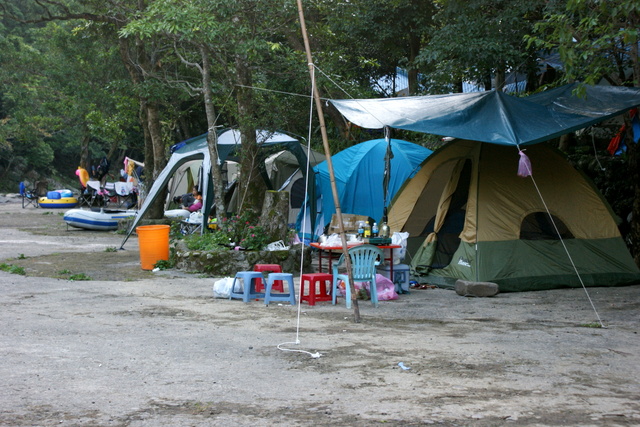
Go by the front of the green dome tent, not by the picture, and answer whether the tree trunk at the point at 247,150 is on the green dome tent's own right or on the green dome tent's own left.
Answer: on the green dome tent's own right

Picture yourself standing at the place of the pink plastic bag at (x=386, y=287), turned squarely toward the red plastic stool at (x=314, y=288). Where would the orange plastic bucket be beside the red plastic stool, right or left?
right

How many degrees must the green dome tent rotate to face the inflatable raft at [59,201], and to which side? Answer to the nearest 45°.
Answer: approximately 90° to its right

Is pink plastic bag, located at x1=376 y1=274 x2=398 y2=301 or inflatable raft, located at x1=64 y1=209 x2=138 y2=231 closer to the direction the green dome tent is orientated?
the pink plastic bag

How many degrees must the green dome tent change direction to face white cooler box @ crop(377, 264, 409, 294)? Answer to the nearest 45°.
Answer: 0° — it already faces it

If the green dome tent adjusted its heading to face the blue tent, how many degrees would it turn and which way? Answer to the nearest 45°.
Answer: approximately 90° to its right

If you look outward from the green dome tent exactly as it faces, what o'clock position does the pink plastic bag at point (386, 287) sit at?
The pink plastic bag is roughly at 12 o'clock from the green dome tent.

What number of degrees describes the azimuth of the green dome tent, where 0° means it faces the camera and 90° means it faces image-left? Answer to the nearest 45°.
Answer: approximately 45°

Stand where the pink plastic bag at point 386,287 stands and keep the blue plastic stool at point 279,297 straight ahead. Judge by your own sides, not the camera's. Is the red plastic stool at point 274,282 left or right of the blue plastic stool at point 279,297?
right

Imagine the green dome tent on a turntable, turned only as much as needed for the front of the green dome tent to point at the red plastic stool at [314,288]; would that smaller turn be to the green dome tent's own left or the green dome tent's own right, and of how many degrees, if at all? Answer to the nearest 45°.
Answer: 0° — it already faces it
